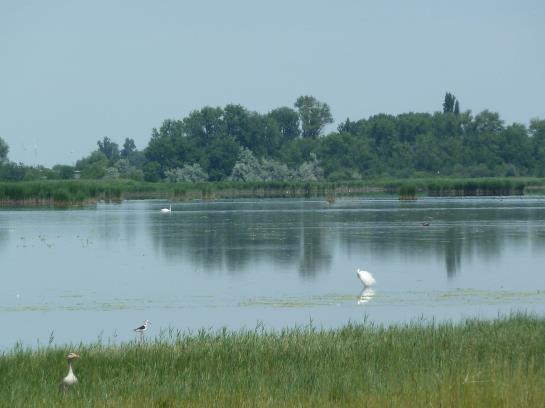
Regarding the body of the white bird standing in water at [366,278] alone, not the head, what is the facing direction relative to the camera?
to the viewer's left
